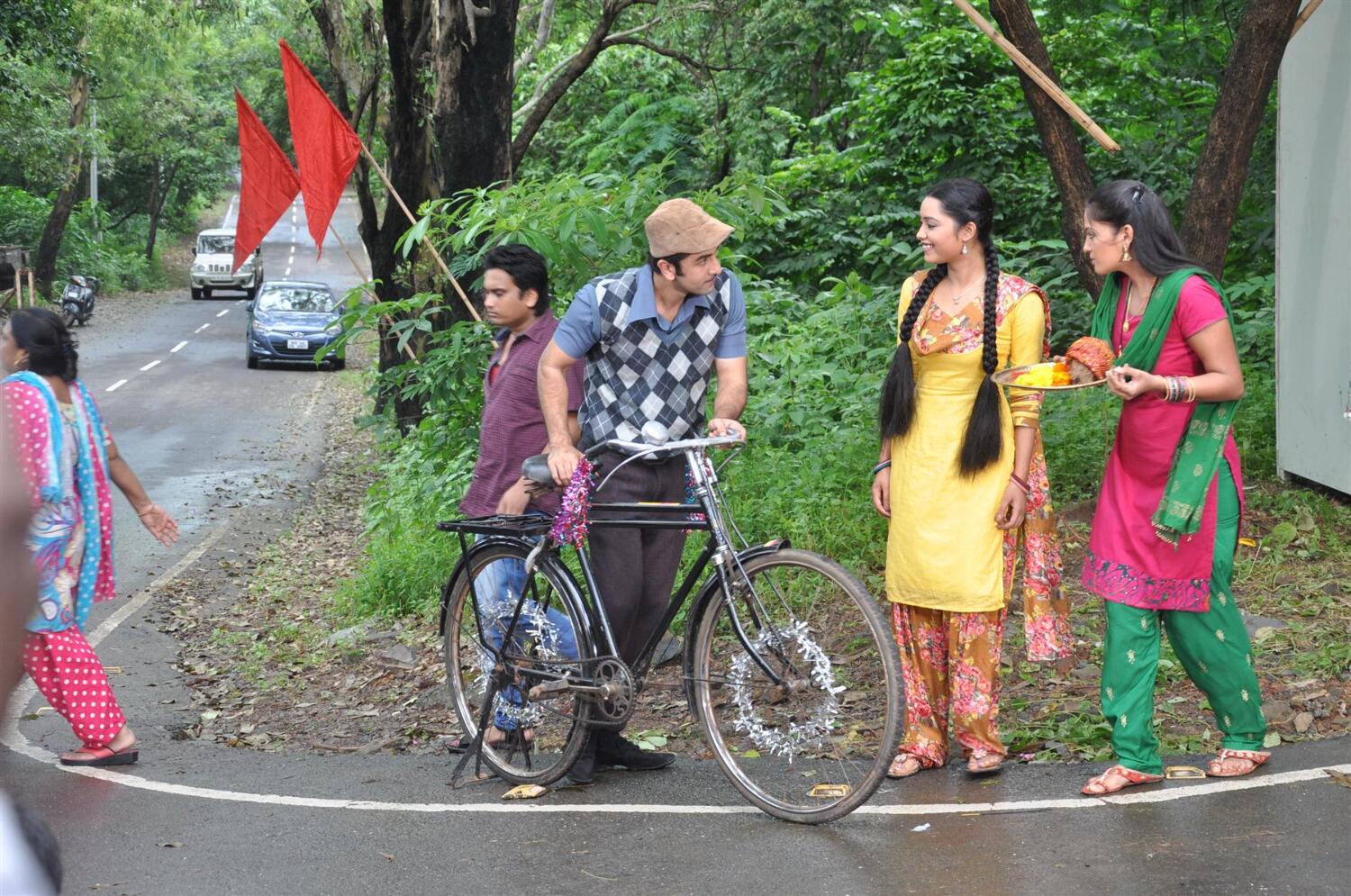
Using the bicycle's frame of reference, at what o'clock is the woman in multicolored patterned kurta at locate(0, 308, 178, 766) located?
The woman in multicolored patterned kurta is roughly at 5 o'clock from the bicycle.

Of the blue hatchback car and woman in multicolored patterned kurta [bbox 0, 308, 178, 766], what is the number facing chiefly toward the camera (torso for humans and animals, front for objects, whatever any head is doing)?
1

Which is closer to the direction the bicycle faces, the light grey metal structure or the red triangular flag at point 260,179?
the light grey metal structure

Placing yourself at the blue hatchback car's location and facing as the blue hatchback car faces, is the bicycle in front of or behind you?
in front

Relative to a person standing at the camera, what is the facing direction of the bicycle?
facing the viewer and to the right of the viewer

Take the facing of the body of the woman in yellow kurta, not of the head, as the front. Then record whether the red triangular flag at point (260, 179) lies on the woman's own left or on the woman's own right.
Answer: on the woman's own right

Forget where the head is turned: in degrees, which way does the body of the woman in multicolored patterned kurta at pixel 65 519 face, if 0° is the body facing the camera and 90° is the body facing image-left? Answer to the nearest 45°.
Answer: approximately 135°

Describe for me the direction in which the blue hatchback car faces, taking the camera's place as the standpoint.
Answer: facing the viewer

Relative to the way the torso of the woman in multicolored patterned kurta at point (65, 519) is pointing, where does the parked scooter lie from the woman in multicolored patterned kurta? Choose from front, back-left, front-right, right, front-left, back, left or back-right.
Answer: front-right

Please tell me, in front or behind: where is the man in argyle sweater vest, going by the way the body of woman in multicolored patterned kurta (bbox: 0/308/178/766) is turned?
behind

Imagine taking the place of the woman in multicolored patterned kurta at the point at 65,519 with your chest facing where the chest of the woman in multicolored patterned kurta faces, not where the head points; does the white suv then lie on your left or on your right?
on your right

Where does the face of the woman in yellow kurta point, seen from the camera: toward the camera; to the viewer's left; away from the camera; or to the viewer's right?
to the viewer's left

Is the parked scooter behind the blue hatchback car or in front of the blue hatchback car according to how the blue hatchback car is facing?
behind

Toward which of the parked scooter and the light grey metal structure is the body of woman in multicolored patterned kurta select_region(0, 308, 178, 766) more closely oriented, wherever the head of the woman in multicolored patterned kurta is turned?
the parked scooter

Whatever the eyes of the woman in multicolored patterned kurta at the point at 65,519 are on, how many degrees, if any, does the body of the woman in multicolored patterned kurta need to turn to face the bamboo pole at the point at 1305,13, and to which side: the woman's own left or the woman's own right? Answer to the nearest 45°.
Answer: approximately 135° to the woman's own right

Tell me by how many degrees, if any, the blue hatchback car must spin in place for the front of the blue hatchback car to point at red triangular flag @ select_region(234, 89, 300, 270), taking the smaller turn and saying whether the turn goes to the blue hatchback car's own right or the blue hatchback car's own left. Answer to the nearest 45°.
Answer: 0° — it already faces it

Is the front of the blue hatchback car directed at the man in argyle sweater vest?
yes

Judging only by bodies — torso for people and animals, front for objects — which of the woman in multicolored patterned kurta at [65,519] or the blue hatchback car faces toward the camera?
the blue hatchback car

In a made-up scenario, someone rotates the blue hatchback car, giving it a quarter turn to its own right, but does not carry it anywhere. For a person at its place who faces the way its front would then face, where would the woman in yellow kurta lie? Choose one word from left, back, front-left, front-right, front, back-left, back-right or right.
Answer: left

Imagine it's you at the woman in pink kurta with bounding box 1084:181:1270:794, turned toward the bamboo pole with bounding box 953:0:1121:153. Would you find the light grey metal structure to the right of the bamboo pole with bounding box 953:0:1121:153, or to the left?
right

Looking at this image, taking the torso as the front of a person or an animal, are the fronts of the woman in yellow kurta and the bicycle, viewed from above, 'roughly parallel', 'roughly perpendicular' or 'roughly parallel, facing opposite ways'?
roughly perpendicular

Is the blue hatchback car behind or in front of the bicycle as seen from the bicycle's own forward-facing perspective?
behind
